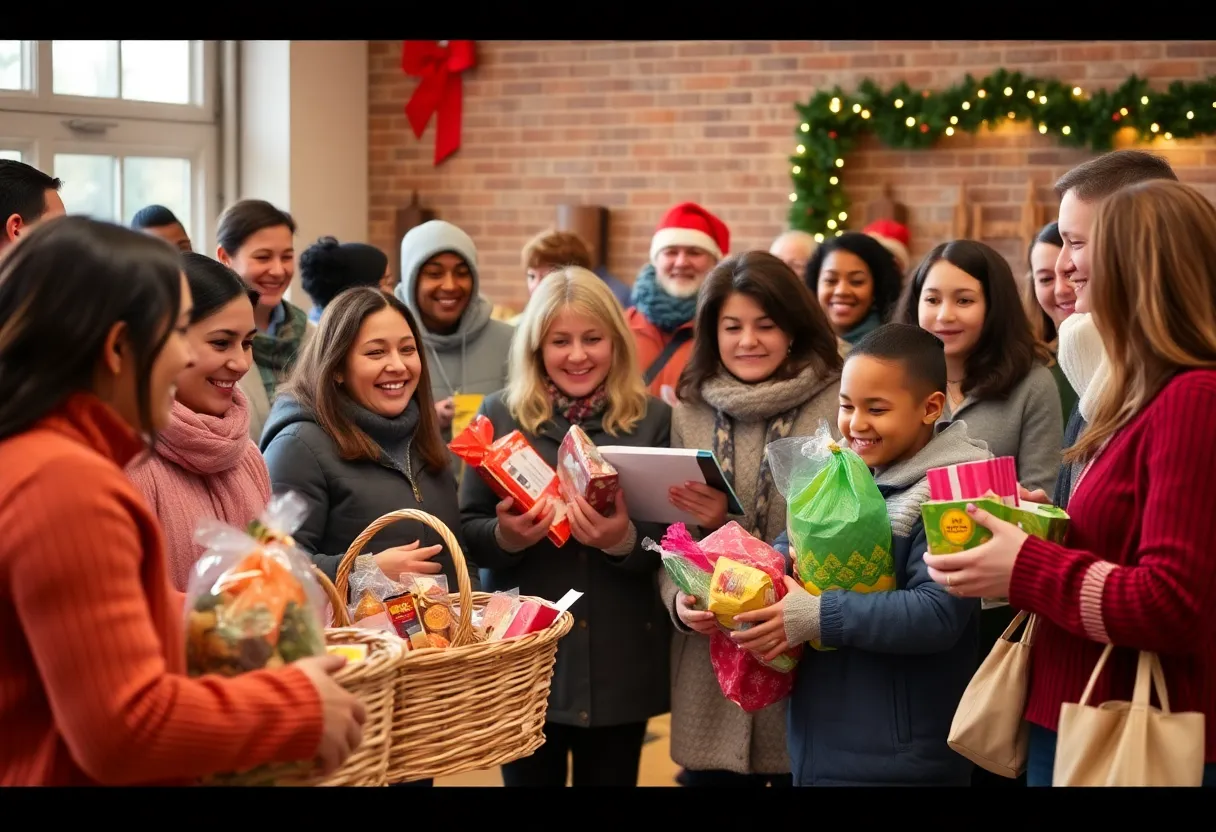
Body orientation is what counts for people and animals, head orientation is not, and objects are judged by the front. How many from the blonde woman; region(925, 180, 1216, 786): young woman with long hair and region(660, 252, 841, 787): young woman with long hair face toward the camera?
2

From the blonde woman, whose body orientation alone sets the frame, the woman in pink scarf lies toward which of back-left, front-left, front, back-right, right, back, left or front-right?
front-right

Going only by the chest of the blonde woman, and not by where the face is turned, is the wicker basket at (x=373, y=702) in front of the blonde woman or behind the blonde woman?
in front

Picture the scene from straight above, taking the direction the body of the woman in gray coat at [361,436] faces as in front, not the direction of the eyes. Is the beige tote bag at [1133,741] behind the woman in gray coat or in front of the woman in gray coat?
in front

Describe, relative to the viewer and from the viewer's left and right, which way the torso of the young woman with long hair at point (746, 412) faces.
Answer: facing the viewer

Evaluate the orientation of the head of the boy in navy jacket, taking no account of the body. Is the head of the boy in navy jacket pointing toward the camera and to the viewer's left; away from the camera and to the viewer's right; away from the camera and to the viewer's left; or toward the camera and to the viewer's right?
toward the camera and to the viewer's left

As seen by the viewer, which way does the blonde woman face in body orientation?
toward the camera

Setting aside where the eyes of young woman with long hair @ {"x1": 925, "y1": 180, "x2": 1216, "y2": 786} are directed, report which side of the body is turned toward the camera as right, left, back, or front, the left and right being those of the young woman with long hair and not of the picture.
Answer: left

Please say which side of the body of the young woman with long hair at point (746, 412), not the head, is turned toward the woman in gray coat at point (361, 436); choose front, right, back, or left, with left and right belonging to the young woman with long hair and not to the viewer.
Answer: right

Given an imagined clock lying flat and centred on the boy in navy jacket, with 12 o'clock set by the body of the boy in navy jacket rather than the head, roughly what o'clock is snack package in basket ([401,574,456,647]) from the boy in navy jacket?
The snack package in basket is roughly at 1 o'clock from the boy in navy jacket.

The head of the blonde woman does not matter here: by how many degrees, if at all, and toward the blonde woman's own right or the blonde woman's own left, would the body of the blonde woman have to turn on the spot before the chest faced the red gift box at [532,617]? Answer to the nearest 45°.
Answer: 0° — they already face it

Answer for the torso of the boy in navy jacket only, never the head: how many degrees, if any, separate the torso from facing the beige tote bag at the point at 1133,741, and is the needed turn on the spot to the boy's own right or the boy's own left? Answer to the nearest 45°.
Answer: approximately 90° to the boy's own left

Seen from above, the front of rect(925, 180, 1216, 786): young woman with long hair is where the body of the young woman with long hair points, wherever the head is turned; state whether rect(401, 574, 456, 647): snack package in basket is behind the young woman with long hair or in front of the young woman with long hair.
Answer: in front

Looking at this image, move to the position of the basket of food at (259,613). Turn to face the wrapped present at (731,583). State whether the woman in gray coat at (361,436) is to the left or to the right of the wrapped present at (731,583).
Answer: left

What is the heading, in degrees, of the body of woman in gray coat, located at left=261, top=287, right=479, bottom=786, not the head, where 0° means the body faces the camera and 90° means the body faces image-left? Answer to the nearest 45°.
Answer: approximately 315°
